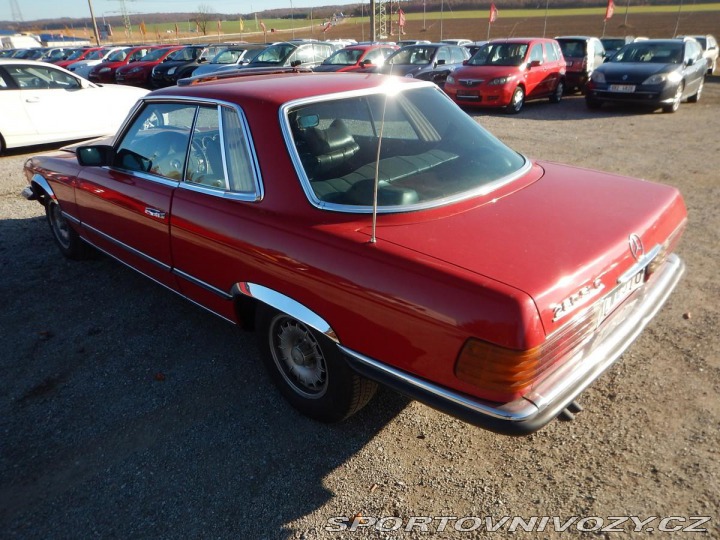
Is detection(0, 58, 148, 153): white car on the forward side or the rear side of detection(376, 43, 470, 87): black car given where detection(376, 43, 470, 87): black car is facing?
on the forward side

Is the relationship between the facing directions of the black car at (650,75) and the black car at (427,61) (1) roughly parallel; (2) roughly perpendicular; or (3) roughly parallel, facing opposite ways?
roughly parallel

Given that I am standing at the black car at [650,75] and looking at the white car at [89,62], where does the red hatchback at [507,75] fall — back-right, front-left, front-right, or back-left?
front-left

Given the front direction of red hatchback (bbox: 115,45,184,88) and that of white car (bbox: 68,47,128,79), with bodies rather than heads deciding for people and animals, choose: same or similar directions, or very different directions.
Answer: same or similar directions

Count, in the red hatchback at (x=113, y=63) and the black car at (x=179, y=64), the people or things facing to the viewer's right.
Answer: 0

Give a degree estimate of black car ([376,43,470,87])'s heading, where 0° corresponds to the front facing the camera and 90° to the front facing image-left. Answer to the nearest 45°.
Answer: approximately 45°

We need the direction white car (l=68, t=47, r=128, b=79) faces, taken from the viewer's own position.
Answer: facing the viewer and to the left of the viewer

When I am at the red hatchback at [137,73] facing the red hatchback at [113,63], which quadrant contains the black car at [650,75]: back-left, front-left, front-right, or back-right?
back-right

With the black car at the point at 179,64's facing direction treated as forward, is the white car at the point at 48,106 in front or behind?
in front

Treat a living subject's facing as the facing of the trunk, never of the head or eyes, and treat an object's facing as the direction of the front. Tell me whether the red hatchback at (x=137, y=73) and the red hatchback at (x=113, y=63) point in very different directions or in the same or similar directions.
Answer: same or similar directions

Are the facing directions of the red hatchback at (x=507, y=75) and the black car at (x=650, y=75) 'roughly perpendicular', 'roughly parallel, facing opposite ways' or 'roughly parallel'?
roughly parallel

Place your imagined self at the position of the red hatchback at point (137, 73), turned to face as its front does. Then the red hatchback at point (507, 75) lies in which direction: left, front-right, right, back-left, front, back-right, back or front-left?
left

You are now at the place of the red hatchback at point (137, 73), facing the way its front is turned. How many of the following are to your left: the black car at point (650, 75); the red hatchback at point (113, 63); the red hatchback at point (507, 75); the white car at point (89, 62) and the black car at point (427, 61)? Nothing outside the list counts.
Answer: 3
